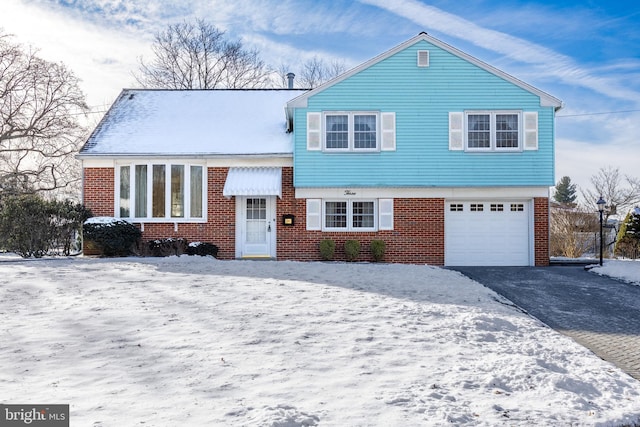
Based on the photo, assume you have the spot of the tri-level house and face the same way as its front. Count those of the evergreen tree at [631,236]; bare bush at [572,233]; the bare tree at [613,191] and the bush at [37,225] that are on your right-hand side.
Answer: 1

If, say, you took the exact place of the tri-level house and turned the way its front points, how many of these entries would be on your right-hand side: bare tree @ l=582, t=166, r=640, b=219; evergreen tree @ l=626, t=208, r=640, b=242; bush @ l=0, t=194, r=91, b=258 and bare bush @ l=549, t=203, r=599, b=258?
1

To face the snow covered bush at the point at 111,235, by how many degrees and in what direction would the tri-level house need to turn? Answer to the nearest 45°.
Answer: approximately 90° to its right

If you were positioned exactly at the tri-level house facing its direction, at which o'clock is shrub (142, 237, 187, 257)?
The shrub is roughly at 3 o'clock from the tri-level house.

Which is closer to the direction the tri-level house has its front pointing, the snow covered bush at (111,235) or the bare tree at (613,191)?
the snow covered bush

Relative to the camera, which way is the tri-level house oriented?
toward the camera

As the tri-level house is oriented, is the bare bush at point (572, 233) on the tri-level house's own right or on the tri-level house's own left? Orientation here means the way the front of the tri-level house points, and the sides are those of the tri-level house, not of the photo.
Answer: on the tri-level house's own left

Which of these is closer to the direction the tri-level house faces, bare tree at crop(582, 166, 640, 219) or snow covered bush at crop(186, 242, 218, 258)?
the snow covered bush

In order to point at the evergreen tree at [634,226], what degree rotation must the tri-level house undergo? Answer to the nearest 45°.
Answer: approximately 90° to its left

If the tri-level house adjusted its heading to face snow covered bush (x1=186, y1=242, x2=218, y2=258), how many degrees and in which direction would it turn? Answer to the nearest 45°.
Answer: approximately 90° to its right

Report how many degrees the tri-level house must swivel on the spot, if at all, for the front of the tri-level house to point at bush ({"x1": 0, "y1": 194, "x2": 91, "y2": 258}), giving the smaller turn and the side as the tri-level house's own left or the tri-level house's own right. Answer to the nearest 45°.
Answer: approximately 90° to the tri-level house's own right
